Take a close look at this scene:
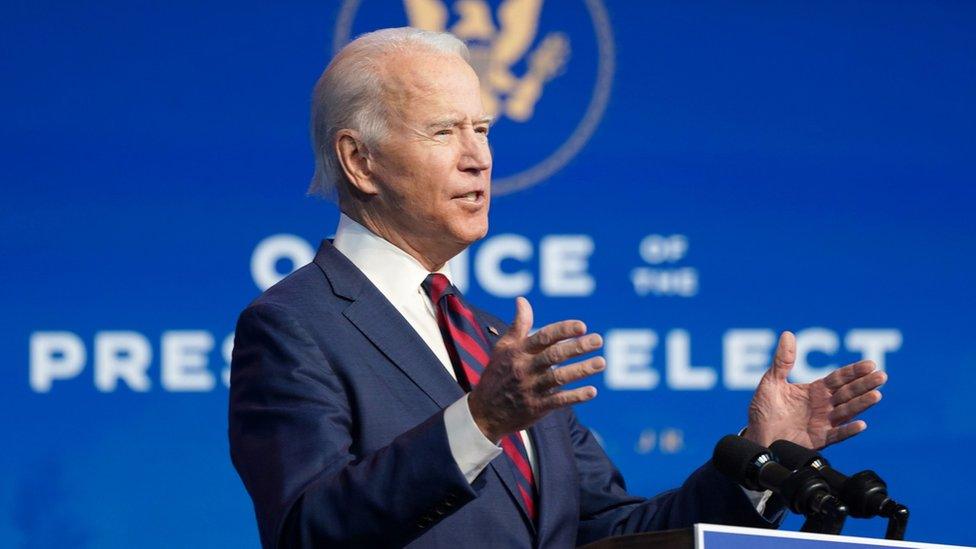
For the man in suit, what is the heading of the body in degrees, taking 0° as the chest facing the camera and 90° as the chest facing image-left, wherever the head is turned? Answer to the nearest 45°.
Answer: approximately 315°

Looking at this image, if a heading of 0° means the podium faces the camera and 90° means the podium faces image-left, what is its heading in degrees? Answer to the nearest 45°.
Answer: approximately 315°

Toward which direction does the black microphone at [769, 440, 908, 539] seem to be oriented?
to the viewer's left

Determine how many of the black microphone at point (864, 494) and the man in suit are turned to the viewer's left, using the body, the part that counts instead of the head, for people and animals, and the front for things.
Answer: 1
